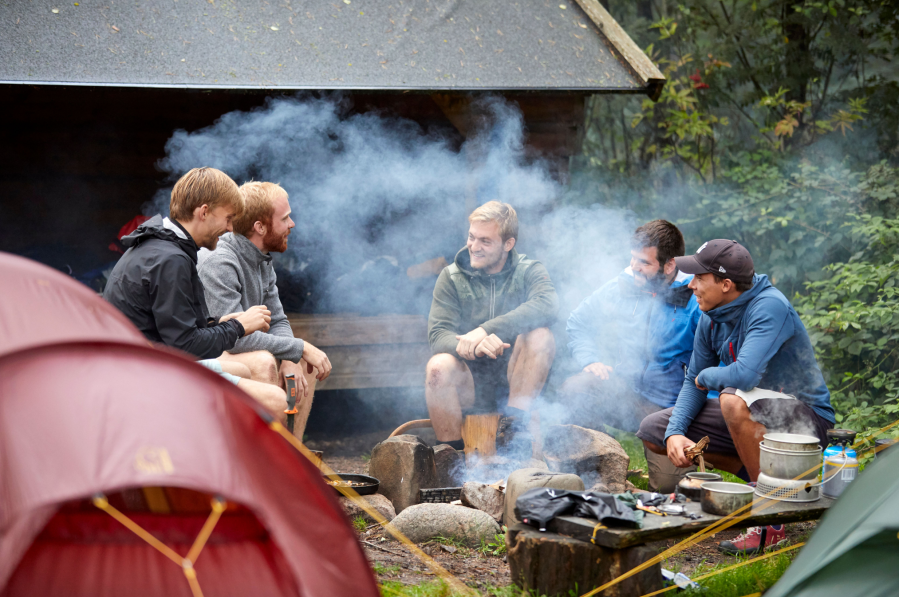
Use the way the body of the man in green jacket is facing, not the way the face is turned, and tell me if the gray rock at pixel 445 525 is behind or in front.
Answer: in front

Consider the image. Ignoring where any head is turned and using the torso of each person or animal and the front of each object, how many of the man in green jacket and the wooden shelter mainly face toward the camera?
2

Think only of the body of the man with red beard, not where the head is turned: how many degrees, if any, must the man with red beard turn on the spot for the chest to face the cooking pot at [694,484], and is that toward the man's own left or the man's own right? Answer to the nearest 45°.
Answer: approximately 45° to the man's own right

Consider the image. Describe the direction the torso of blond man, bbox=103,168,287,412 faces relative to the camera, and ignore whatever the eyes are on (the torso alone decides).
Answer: to the viewer's right

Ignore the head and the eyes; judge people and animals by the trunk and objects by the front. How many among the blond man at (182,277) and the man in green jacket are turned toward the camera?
1

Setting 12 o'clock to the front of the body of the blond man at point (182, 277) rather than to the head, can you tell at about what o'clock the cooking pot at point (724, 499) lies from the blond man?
The cooking pot is roughly at 1 o'clock from the blond man.

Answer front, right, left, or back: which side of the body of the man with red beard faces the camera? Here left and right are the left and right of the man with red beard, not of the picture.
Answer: right

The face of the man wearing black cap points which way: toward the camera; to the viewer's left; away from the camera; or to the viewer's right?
to the viewer's left

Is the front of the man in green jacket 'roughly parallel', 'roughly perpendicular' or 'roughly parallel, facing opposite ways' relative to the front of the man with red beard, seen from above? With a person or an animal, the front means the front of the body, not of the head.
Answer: roughly perpendicular

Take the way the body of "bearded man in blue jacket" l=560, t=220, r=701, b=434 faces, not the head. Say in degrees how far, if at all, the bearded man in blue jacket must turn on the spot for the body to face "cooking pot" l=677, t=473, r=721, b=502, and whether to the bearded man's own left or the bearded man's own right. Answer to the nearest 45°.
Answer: approximately 45° to the bearded man's own left

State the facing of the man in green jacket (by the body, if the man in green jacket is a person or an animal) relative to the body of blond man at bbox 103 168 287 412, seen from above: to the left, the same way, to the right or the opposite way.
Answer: to the right

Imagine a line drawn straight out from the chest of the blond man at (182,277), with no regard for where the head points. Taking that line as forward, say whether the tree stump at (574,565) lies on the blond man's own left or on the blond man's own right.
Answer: on the blond man's own right

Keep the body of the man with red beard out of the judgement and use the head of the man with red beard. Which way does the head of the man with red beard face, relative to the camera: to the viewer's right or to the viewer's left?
to the viewer's right

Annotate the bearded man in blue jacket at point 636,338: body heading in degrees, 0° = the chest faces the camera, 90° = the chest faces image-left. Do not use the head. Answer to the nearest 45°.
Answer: approximately 45°

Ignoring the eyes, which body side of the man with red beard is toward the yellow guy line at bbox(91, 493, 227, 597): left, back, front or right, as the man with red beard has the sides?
right

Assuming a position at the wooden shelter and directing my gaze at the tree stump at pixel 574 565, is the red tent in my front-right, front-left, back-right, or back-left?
front-right

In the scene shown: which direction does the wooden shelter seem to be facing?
toward the camera
